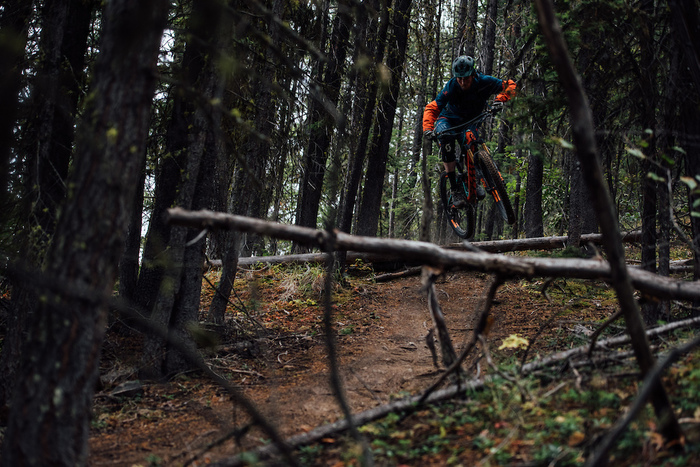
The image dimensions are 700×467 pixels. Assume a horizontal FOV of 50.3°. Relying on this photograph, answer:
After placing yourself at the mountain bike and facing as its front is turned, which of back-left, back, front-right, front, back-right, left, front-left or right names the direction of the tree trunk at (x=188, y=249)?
right

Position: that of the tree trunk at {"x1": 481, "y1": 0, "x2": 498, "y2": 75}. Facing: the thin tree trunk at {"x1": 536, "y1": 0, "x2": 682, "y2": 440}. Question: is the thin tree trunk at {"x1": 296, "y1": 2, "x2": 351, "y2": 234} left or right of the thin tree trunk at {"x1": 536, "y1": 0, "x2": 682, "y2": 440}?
right

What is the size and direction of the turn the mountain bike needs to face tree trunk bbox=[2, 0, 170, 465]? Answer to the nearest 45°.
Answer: approximately 45° to its right

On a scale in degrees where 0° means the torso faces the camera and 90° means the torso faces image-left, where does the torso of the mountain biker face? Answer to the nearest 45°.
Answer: approximately 0°

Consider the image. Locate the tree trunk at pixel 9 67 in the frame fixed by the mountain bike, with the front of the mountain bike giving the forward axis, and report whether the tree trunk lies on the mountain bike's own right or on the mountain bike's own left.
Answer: on the mountain bike's own right

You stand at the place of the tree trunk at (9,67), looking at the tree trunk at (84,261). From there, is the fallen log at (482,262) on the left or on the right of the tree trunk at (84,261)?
left

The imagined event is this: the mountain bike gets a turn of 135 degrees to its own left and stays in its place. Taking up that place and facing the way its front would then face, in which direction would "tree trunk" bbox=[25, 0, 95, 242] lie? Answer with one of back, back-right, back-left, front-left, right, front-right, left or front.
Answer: back-left

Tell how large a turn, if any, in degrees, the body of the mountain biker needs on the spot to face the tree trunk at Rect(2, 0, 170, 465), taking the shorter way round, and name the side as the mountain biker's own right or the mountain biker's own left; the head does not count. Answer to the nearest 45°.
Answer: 0° — they already face it
